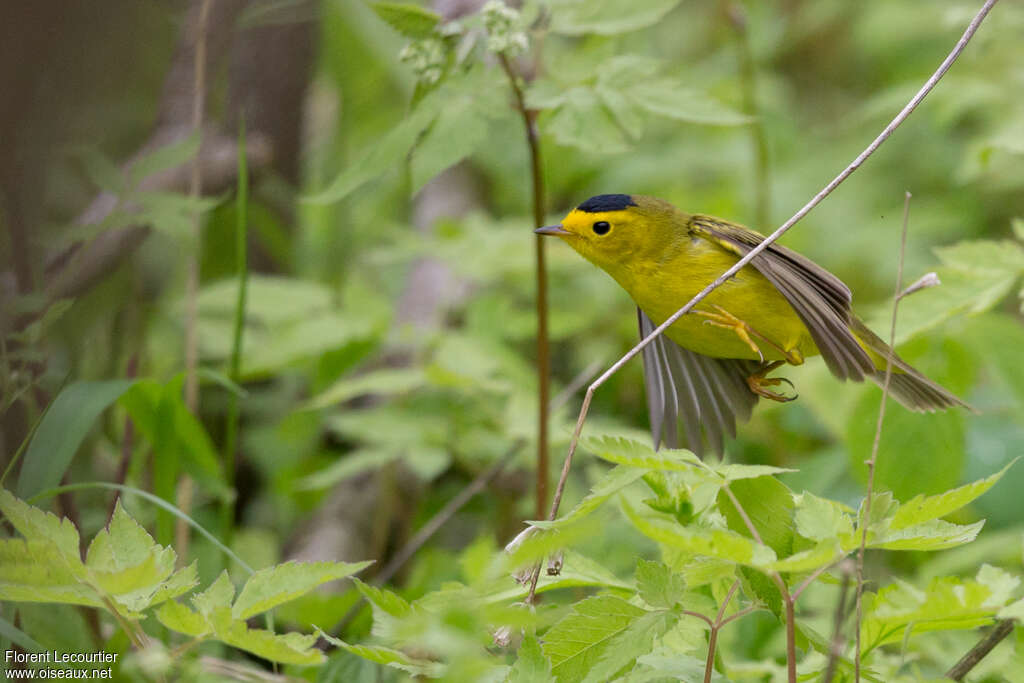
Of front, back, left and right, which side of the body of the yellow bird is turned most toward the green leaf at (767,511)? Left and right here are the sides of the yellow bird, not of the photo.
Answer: left

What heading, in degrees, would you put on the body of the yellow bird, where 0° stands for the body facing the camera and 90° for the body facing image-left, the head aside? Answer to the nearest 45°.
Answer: approximately 90°

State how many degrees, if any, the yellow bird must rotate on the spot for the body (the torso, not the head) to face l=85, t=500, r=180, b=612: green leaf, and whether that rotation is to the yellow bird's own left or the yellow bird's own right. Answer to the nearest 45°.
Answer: approximately 45° to the yellow bird's own left

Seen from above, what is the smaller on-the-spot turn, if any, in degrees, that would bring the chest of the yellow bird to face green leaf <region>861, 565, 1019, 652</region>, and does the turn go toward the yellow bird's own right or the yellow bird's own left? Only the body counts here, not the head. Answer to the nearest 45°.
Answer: approximately 90° to the yellow bird's own left

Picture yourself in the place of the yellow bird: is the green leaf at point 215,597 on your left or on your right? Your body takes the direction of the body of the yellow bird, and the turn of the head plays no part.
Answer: on your left

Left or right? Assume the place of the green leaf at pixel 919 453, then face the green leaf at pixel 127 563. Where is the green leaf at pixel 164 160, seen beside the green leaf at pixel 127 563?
right
